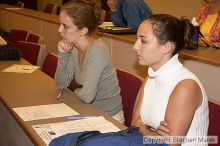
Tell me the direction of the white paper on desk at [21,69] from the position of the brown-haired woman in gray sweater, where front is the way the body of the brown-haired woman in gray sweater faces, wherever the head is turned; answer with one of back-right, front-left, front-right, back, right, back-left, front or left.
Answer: right

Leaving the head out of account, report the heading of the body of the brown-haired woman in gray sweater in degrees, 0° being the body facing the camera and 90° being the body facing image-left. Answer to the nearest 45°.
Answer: approximately 45°

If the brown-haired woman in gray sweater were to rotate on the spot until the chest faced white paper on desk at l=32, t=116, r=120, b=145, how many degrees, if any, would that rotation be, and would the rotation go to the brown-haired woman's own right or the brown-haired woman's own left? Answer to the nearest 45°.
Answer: approximately 45° to the brown-haired woman's own left

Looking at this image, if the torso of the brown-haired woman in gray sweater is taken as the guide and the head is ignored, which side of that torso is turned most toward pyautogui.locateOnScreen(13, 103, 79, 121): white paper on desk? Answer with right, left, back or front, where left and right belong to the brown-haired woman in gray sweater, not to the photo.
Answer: front

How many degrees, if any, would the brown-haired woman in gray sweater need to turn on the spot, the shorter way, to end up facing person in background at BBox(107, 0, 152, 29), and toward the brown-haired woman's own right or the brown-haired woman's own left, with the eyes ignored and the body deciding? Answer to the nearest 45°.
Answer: approximately 135° to the brown-haired woman's own right

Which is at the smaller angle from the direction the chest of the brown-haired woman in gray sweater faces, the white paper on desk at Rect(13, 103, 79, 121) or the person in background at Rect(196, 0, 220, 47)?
the white paper on desk

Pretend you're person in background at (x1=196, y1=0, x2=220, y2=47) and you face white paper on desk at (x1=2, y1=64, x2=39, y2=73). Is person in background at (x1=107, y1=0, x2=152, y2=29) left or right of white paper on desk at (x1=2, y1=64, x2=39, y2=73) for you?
right

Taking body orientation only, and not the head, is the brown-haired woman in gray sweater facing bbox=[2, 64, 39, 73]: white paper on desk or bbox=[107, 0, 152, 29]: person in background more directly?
the white paper on desk
